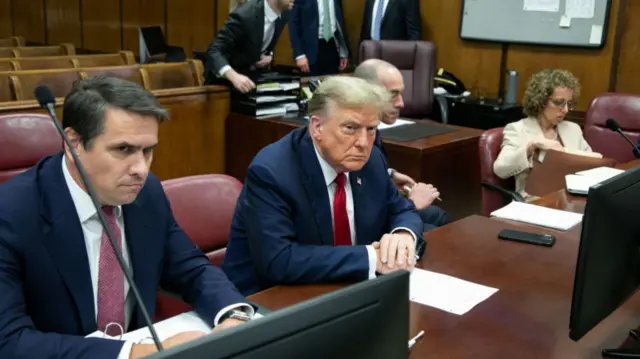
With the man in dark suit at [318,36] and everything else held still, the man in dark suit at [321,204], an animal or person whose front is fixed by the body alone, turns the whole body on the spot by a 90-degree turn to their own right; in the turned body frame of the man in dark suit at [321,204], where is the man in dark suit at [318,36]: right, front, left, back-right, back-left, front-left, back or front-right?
back-right

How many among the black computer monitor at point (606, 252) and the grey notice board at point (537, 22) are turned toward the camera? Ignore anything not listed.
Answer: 1

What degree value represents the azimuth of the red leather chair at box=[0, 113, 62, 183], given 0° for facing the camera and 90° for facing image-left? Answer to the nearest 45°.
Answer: approximately 315°

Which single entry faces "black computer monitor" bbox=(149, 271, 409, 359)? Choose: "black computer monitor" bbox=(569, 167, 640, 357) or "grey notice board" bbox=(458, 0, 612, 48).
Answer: the grey notice board

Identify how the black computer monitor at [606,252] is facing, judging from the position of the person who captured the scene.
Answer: facing away from the viewer and to the left of the viewer

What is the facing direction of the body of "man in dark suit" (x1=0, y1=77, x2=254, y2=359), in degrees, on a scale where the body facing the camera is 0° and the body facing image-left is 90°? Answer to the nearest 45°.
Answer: approximately 315°

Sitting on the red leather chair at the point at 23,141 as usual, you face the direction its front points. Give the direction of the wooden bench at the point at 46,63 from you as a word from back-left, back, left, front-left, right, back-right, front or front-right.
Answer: back-left

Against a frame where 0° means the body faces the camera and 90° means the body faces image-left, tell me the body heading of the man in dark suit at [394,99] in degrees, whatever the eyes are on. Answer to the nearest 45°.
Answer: approximately 315°
